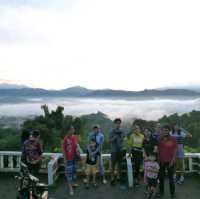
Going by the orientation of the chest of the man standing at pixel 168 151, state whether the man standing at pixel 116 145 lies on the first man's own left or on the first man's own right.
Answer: on the first man's own right

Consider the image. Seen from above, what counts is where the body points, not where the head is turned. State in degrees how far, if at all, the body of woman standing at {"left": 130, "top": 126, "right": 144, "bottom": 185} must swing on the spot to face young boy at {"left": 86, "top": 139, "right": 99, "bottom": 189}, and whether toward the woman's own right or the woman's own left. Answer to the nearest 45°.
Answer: approximately 90° to the woman's own right

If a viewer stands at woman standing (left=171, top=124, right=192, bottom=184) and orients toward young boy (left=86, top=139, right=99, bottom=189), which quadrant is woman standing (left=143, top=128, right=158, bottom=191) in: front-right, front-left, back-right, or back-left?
front-left

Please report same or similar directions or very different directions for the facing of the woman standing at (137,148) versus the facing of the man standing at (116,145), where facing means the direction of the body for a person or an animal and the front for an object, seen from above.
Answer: same or similar directions

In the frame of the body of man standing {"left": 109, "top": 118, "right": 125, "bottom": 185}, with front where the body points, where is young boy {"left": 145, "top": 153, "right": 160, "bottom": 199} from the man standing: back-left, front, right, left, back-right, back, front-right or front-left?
front-left

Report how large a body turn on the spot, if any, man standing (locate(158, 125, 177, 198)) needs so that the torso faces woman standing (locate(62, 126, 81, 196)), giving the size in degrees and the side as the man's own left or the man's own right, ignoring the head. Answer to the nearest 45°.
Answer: approximately 90° to the man's own right

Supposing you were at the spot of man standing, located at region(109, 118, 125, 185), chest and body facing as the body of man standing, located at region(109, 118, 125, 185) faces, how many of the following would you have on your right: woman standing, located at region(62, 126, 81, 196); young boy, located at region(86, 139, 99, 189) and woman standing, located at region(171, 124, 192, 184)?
2

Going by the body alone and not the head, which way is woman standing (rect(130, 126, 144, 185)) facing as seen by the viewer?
toward the camera

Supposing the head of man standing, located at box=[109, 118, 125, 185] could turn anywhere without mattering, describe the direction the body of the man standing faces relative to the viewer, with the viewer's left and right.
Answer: facing the viewer
